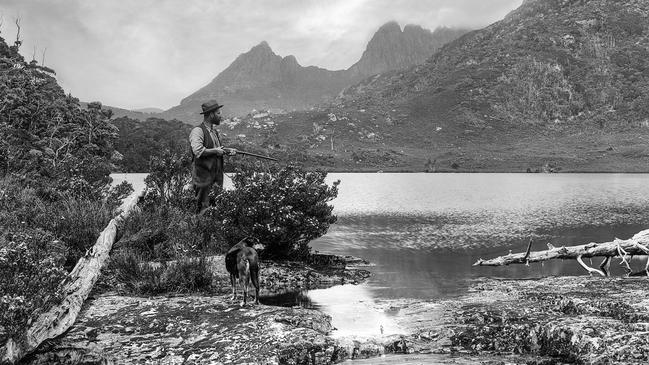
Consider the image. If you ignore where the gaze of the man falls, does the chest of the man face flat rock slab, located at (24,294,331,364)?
no

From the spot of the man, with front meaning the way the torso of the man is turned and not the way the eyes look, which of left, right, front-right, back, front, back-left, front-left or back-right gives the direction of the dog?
right

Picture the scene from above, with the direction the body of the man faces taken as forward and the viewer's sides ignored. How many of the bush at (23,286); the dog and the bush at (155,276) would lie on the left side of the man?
0

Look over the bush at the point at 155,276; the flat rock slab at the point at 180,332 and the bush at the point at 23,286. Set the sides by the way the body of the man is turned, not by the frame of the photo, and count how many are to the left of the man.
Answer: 0

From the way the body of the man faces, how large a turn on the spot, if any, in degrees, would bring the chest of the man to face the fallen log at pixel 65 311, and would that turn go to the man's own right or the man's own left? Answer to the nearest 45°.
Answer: approximately 90° to the man's own right

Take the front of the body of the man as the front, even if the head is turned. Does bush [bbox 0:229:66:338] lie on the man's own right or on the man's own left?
on the man's own right

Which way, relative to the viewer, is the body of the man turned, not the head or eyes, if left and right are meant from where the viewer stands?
facing to the right of the viewer

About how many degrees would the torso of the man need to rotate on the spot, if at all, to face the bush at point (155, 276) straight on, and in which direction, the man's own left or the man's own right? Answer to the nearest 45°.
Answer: approximately 90° to the man's own right

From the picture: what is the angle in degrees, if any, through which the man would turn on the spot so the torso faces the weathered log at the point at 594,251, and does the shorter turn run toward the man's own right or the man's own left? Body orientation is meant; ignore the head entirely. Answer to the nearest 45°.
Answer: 0° — they already face it

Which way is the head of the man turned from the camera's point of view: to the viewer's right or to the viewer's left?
to the viewer's right

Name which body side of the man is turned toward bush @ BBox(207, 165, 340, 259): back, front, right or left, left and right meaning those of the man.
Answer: front

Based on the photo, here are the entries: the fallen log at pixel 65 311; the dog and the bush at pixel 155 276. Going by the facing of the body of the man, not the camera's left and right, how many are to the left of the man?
0

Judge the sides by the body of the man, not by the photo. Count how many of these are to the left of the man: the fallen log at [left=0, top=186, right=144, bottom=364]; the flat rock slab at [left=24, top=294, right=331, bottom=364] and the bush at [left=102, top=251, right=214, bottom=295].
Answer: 0
